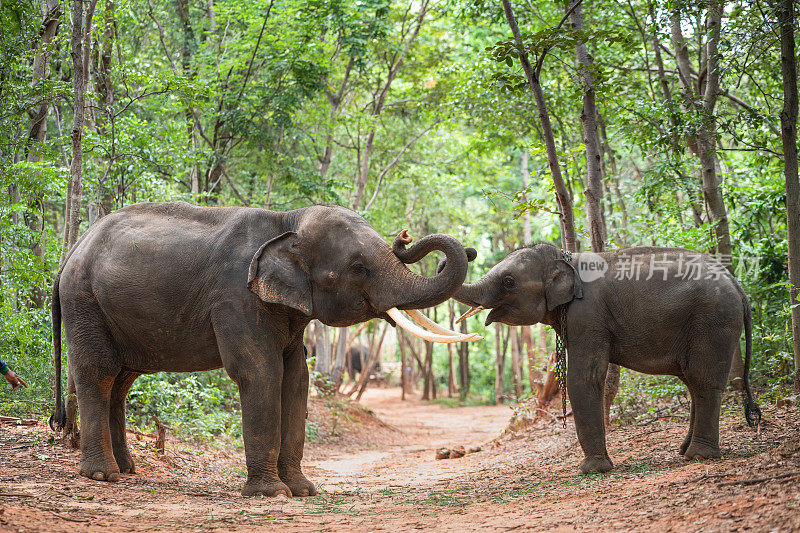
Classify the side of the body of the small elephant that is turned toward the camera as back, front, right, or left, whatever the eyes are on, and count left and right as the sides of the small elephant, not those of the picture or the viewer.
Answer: left

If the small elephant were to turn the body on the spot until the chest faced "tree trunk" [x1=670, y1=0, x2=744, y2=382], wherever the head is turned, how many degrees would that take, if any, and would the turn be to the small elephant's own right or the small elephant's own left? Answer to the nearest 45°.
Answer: approximately 90° to the small elephant's own right

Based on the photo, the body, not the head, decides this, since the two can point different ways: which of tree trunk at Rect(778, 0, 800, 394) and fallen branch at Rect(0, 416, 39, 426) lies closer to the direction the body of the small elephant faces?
the fallen branch

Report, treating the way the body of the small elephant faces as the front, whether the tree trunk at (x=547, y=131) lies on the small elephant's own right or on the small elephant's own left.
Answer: on the small elephant's own right

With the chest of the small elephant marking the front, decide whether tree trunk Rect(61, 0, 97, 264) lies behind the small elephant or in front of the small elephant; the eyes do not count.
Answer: in front

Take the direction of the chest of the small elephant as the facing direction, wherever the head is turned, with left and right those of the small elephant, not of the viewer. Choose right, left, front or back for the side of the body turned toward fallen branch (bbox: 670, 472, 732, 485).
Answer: left

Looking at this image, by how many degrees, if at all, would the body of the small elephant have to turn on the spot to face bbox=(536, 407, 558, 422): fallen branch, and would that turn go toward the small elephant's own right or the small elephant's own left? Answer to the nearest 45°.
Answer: approximately 90° to the small elephant's own right

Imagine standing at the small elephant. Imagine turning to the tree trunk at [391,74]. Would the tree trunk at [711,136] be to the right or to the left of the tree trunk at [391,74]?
right

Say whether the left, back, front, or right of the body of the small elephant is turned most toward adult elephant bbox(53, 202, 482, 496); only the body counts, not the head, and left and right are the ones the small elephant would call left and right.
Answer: front

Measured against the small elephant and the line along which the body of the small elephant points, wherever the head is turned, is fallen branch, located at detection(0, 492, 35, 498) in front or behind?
in front
